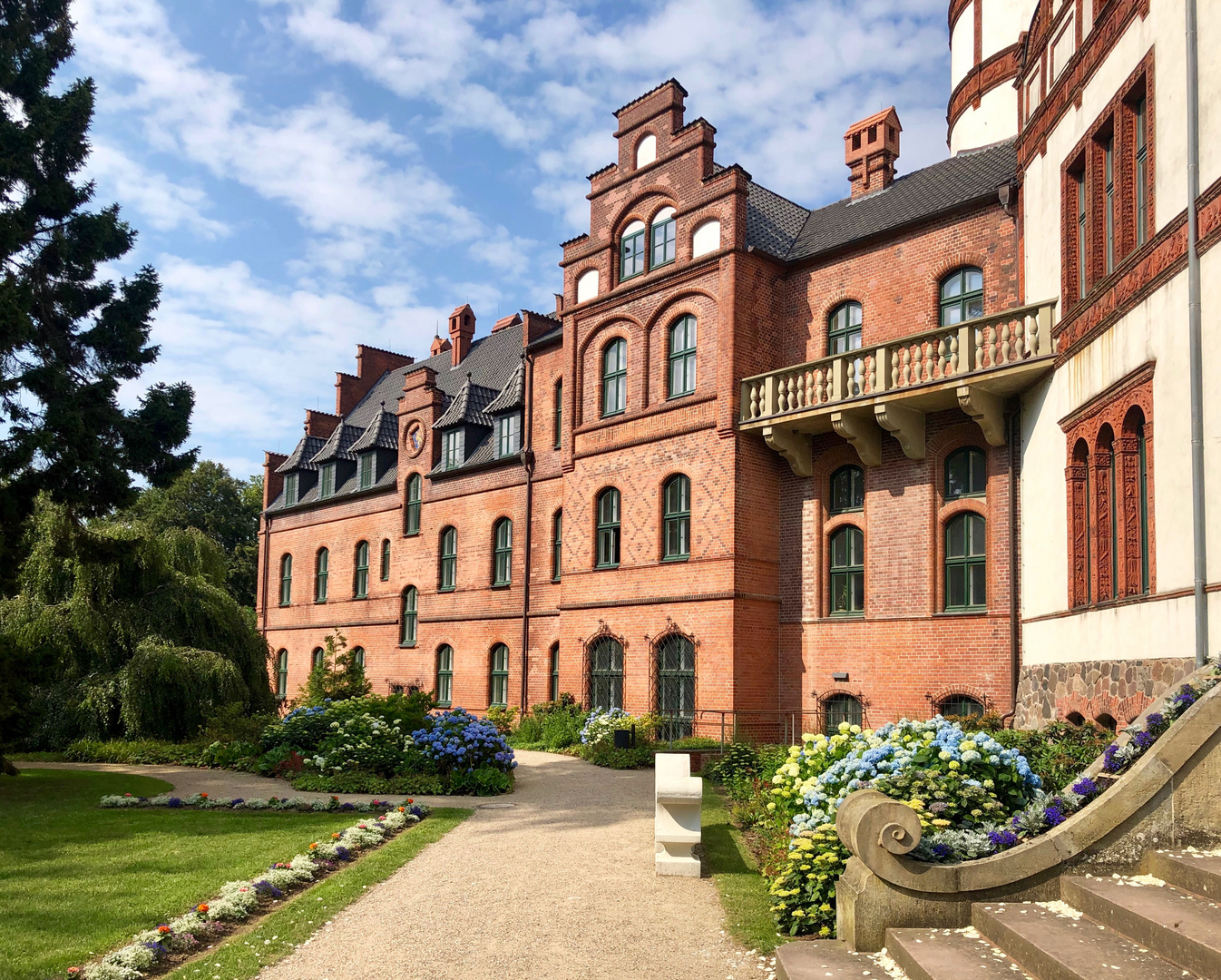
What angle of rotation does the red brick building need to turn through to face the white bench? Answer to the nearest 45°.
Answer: approximately 45° to its left

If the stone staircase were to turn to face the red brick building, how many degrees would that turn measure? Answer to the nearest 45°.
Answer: approximately 135° to its right

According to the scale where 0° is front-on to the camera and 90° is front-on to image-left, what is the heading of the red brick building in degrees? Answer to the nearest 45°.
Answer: approximately 45°

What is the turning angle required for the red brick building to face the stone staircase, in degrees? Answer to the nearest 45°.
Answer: approximately 45° to its left

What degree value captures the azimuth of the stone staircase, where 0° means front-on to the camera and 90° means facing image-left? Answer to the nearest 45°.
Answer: approximately 45°

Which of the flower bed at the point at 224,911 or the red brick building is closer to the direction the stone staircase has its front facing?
the flower bed

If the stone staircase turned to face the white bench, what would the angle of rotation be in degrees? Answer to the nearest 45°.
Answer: approximately 90° to its right
